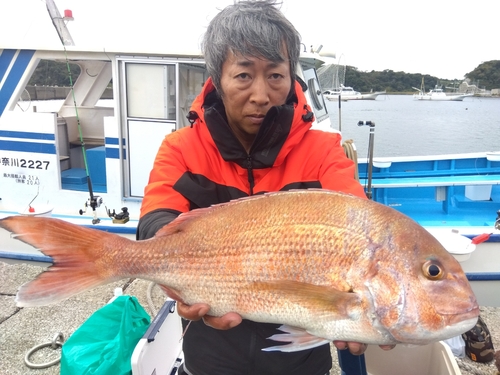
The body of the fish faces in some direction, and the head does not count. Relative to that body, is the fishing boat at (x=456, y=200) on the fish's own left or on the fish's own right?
on the fish's own left

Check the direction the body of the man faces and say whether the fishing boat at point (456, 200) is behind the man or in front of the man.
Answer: behind

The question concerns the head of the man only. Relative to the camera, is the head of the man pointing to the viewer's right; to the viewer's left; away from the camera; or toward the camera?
toward the camera

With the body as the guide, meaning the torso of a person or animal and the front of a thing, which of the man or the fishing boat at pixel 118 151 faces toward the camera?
the man

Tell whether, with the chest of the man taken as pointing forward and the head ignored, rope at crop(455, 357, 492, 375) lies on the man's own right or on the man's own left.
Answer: on the man's own left

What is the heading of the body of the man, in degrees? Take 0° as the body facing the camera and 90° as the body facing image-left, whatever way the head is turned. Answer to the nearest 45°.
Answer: approximately 0°

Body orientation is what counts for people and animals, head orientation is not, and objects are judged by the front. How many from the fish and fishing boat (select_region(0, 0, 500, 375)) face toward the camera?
0

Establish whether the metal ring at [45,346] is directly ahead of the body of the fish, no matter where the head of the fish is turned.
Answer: no

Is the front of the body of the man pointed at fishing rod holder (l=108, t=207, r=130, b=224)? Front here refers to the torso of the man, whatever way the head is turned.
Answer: no

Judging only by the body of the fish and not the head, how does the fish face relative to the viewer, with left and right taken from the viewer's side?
facing to the right of the viewer
